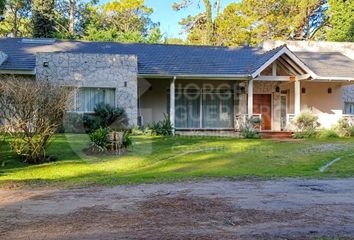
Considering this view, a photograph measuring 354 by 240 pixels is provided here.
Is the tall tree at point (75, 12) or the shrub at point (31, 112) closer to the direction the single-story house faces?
the shrub

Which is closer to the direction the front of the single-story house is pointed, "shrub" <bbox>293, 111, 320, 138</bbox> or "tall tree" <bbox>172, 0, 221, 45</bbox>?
the shrub

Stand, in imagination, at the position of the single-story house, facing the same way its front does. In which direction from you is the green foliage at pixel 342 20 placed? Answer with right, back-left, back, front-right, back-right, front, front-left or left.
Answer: back-left

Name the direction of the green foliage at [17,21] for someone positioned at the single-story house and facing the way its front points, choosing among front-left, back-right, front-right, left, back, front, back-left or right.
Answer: back-right

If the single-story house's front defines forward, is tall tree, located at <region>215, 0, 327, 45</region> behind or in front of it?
behind

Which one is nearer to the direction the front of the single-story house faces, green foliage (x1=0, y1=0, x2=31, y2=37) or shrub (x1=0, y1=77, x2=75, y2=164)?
the shrub

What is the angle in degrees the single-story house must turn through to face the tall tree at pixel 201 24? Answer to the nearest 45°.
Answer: approximately 180°

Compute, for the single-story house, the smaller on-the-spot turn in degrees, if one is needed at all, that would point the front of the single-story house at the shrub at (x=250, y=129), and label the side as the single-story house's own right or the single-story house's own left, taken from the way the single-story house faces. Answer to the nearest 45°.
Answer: approximately 45° to the single-story house's own left

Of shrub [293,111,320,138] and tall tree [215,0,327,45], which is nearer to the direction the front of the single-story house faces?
the shrub

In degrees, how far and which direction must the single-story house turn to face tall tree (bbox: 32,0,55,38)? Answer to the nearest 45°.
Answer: approximately 135° to its right

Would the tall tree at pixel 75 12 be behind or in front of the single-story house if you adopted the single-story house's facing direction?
behind

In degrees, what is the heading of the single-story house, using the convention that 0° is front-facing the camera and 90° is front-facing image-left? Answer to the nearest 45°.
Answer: approximately 0°
